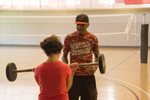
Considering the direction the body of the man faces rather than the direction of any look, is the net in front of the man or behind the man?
behind

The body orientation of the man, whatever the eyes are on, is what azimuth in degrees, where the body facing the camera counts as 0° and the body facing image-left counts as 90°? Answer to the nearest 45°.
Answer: approximately 0°
